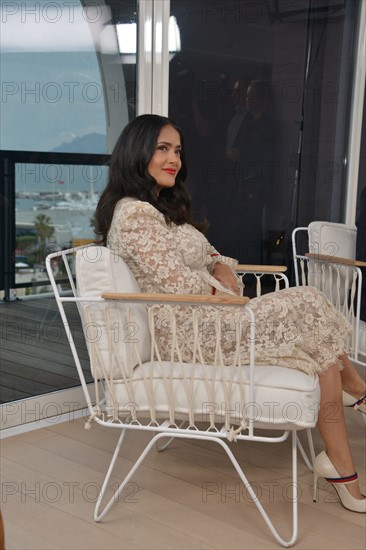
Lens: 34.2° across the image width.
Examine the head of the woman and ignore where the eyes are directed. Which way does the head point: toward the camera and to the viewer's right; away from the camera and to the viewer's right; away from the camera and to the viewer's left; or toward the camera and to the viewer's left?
toward the camera and to the viewer's right

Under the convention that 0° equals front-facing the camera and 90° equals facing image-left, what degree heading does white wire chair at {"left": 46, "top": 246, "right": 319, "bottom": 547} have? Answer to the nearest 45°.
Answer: approximately 270°

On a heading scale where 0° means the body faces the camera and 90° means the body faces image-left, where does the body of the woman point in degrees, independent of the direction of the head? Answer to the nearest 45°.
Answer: approximately 270°

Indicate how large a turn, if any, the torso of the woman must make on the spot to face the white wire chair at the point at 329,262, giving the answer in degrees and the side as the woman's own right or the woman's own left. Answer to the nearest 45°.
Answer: approximately 90° to the woman's own left

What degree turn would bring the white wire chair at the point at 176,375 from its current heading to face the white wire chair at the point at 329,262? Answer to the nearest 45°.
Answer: approximately 45° to its left
